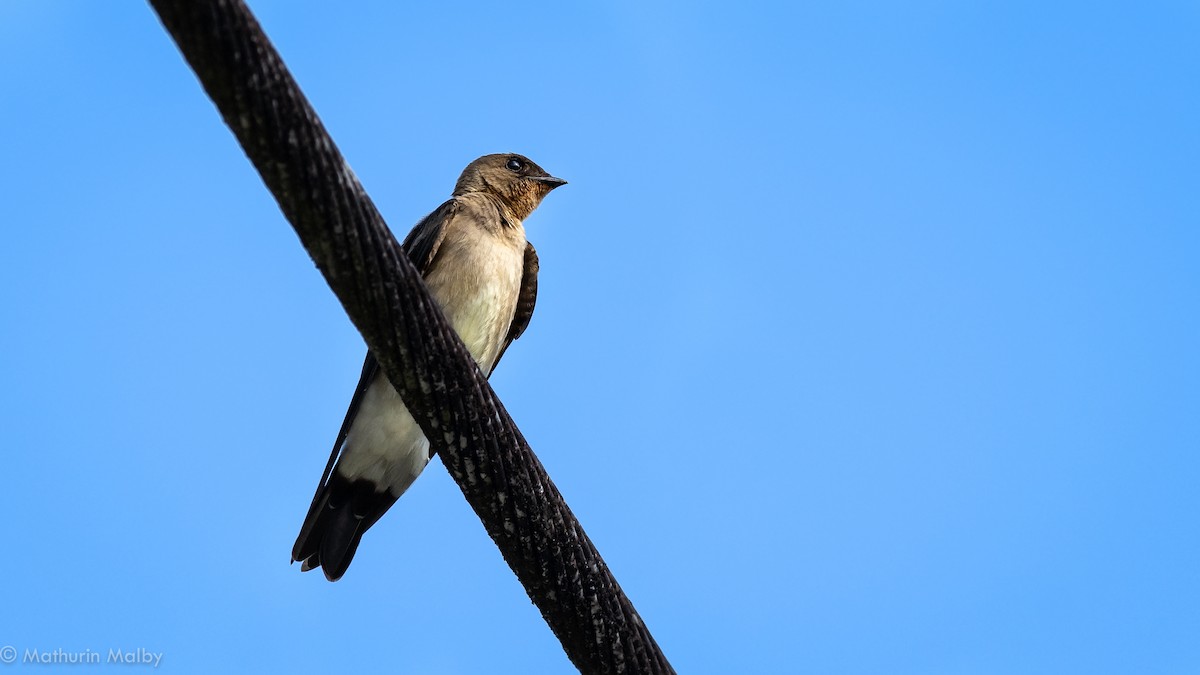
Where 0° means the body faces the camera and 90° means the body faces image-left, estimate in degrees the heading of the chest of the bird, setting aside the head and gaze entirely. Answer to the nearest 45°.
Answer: approximately 315°
